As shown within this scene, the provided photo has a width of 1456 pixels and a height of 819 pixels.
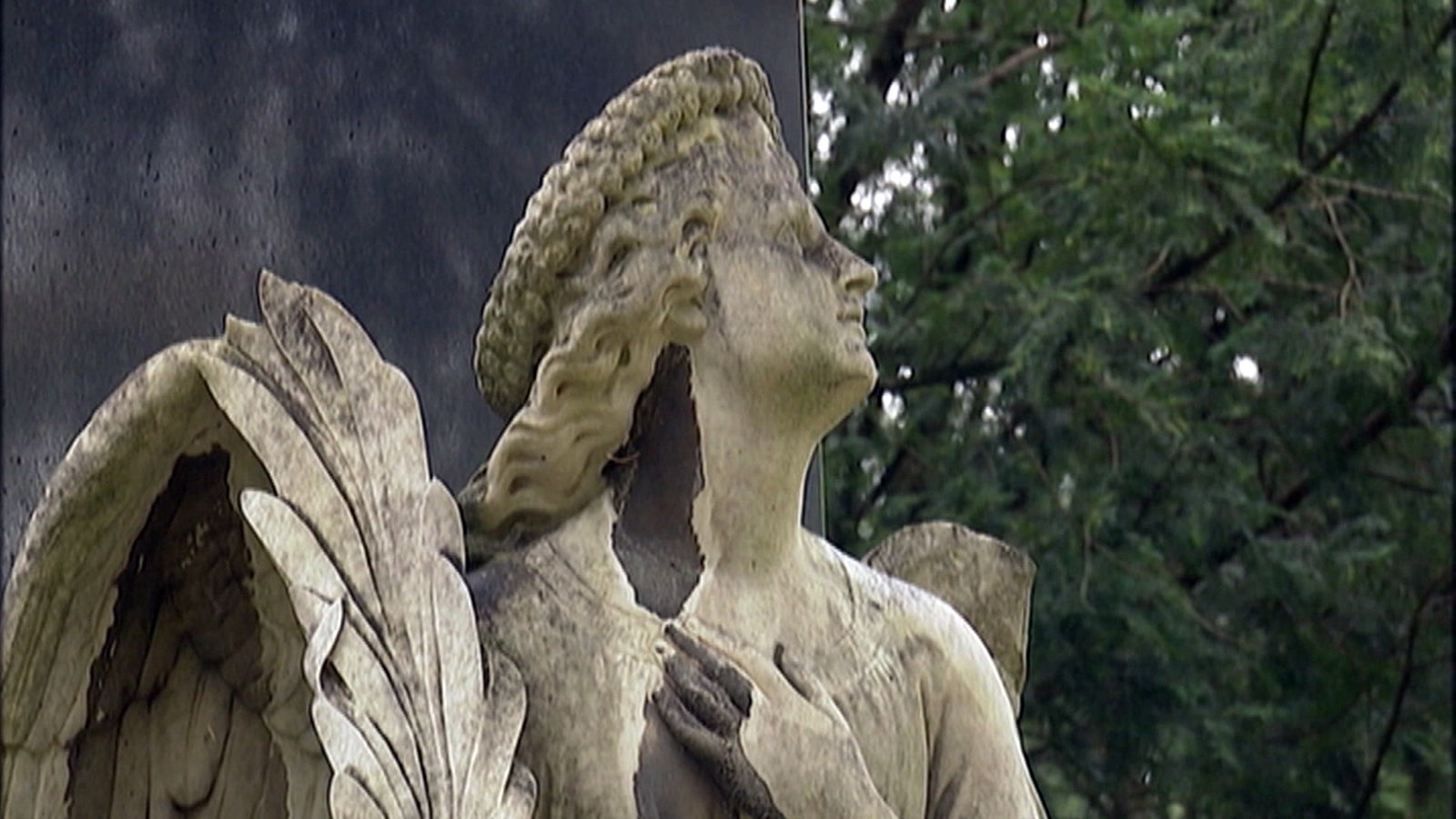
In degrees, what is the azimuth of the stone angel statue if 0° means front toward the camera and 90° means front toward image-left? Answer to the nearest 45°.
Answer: approximately 315°
